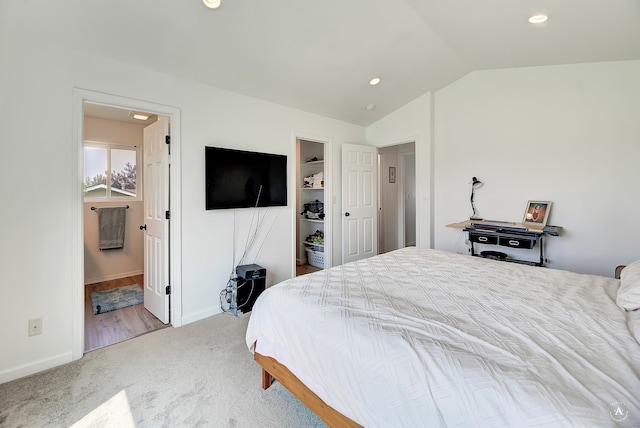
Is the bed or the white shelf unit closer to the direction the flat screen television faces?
the bed

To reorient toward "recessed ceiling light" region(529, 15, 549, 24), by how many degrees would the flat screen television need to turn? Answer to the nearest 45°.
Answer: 0° — it already faces it

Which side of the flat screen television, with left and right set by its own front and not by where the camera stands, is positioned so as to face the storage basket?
left

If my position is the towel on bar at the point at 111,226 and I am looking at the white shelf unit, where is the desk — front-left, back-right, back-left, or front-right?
front-right

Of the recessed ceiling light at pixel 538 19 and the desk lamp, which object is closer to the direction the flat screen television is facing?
the recessed ceiling light

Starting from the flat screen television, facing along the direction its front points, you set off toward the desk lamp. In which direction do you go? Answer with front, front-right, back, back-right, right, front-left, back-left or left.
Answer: front-left

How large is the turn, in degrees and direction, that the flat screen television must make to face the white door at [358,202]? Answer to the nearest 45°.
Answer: approximately 90° to its left

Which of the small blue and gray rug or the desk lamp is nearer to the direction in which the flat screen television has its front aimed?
the desk lamp

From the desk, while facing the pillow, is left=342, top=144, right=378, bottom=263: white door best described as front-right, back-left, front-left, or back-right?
back-right

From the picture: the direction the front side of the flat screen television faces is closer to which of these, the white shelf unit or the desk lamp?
the desk lamp

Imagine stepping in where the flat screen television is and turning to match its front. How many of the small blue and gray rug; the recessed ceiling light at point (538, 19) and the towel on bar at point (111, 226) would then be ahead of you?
1

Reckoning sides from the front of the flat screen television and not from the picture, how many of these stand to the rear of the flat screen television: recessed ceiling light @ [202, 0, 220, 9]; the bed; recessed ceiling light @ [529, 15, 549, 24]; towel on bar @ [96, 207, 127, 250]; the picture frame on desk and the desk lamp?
1

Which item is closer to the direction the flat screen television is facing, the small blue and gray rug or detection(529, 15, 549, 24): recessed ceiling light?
the recessed ceiling light

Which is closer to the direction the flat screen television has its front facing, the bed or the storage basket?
the bed

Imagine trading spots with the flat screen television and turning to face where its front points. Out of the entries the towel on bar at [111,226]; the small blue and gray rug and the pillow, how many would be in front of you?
1

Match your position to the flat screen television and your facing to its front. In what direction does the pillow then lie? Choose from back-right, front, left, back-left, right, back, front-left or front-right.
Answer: front

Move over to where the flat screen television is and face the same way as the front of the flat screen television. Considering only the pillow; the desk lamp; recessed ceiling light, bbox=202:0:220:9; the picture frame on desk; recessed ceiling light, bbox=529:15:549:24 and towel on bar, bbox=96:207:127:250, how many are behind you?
1

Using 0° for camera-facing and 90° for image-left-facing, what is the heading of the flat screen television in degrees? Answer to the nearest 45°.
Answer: approximately 315°
